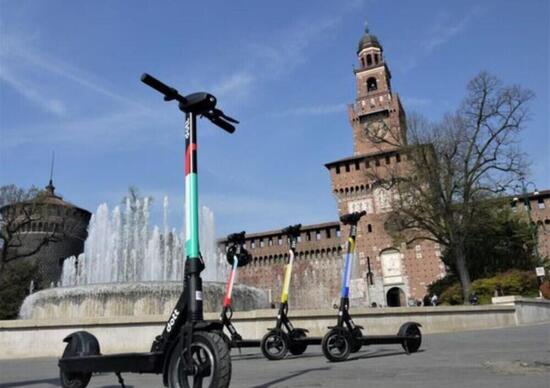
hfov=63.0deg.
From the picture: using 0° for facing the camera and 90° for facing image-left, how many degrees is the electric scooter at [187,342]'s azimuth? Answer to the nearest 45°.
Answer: approximately 315°

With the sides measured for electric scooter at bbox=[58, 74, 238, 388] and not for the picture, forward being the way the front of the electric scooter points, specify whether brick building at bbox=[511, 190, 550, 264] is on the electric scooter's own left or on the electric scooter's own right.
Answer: on the electric scooter's own left

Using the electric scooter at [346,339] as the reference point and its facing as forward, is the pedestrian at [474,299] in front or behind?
behind

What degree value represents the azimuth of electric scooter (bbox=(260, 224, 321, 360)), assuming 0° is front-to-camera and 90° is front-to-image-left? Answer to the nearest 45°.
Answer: approximately 45°

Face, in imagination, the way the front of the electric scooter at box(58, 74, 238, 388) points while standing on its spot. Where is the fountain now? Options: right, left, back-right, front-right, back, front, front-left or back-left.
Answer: back-left

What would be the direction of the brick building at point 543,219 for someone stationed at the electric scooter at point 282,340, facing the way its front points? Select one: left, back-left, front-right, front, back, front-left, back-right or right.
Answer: back

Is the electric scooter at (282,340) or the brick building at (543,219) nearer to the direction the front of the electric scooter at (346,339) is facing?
the electric scooter

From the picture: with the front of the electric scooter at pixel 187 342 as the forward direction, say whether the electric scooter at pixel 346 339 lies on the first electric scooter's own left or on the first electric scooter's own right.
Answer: on the first electric scooter's own left

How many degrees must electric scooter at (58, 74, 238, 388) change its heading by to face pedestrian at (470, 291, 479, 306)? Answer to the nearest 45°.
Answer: approximately 90° to its left

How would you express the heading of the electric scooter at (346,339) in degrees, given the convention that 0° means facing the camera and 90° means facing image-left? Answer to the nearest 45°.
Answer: approximately 45°

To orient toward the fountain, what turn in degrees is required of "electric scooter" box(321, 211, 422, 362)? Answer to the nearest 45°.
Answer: approximately 90° to its right
